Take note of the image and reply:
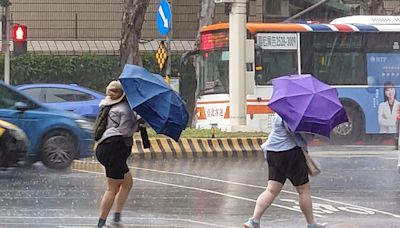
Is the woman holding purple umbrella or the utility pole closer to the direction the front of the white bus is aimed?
the utility pole

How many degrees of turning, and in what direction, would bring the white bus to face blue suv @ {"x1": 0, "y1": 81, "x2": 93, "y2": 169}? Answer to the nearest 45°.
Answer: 0° — it already faces it

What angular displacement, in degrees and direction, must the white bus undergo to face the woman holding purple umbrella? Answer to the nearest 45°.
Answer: approximately 45° to its left

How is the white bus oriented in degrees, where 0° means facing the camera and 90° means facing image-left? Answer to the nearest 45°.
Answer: approximately 45°

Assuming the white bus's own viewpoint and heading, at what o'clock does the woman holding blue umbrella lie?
The woman holding blue umbrella is roughly at 11 o'clock from the white bus.

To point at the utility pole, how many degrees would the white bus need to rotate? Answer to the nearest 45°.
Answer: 0° — it already faces it
